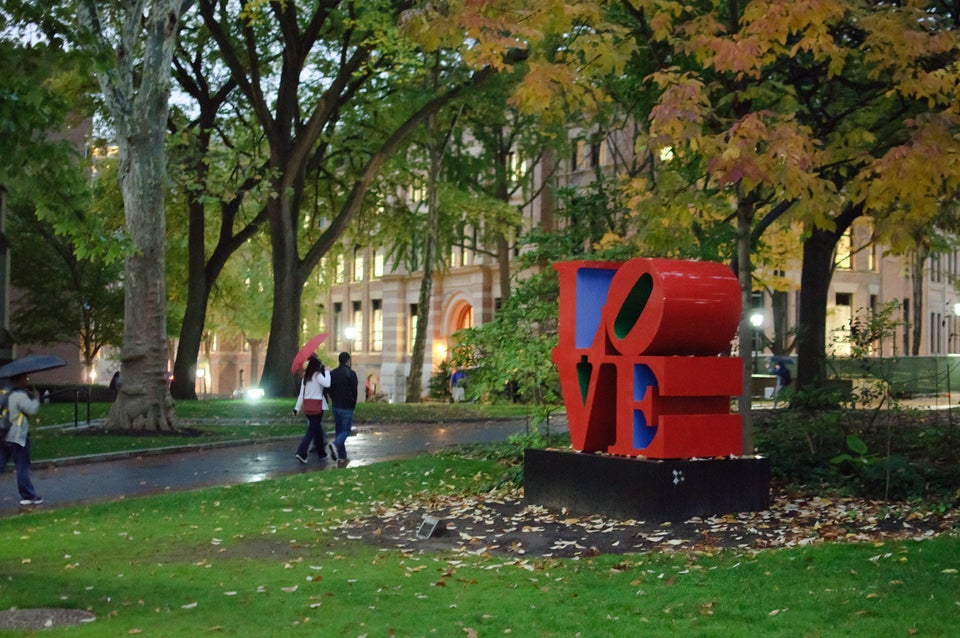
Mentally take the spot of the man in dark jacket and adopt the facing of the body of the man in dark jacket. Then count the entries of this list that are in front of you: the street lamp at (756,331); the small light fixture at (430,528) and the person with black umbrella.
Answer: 1

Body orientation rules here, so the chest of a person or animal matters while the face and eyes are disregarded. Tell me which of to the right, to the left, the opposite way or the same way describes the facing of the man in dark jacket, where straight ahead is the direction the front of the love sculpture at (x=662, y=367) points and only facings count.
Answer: the opposite way

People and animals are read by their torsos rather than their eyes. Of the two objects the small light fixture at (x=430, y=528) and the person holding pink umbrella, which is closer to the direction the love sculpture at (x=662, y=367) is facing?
the small light fixture

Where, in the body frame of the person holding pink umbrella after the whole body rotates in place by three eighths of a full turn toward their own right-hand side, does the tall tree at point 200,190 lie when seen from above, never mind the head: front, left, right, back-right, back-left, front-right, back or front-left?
back

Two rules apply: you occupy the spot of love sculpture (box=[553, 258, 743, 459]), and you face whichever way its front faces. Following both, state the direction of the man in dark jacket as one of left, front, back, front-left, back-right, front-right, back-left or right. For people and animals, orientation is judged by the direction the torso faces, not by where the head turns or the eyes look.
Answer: right

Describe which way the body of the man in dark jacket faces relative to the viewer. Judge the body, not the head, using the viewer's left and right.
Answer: facing away from the viewer and to the right of the viewer

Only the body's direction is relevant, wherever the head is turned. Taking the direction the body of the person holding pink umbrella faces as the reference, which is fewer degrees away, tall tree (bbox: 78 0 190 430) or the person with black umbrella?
the tall tree

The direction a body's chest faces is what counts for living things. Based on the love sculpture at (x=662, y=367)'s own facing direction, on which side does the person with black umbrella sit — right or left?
on its right

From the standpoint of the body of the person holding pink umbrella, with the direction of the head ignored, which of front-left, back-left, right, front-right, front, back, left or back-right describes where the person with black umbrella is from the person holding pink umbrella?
back

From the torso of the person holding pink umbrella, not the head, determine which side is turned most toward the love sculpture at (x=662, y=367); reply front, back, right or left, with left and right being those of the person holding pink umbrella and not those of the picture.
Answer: right

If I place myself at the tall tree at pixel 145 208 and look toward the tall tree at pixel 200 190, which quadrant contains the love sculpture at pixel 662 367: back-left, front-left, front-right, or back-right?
back-right

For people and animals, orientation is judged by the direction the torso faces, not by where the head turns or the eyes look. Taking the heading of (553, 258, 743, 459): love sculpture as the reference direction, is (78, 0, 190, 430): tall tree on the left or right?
on its right

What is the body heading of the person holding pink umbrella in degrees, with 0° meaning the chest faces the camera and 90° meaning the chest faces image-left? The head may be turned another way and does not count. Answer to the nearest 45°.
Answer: approximately 225°

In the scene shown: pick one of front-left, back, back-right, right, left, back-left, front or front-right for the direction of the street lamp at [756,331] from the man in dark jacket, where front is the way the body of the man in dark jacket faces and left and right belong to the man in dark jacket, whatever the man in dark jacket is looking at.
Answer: front
